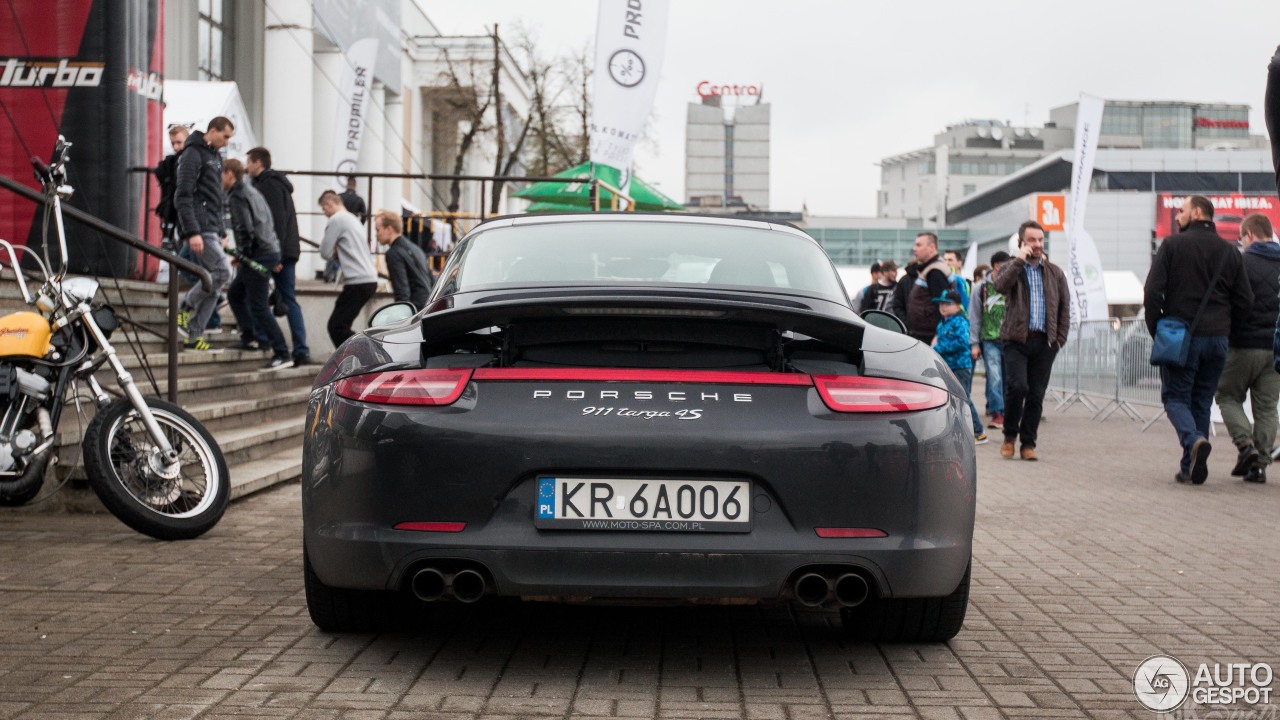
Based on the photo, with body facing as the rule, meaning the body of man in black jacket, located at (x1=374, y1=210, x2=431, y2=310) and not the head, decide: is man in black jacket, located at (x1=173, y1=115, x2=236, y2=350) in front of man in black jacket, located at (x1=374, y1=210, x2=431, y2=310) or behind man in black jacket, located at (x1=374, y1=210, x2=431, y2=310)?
in front

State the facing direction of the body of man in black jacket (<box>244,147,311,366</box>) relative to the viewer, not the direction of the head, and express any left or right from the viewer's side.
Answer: facing to the left of the viewer

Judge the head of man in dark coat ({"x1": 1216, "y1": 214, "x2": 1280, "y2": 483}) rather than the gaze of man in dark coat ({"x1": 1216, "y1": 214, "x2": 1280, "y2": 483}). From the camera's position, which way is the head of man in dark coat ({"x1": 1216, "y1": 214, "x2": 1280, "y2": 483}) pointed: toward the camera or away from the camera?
away from the camera

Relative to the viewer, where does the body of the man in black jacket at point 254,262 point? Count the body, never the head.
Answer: to the viewer's left

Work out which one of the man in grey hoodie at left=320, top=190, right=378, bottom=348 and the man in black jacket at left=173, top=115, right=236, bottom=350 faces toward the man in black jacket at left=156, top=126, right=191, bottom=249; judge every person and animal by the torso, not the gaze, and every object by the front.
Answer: the man in grey hoodie

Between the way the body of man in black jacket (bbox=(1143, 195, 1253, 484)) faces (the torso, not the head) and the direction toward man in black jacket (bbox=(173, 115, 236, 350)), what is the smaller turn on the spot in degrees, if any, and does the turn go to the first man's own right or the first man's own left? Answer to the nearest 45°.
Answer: approximately 90° to the first man's own left

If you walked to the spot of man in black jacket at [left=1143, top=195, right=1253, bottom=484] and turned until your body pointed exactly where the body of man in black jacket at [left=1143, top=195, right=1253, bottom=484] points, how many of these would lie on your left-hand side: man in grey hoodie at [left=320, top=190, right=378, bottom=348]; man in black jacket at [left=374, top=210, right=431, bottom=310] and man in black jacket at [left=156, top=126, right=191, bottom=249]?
3

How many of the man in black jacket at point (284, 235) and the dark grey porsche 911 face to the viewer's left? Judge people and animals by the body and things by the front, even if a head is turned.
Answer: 1

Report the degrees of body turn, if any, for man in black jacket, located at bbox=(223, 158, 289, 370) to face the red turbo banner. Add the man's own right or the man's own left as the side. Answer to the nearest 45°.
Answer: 0° — they already face it

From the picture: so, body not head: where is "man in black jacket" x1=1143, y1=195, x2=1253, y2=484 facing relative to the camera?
away from the camera

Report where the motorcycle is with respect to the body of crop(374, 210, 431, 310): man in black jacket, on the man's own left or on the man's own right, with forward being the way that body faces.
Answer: on the man's own left

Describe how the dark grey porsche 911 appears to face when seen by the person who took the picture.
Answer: facing away from the viewer

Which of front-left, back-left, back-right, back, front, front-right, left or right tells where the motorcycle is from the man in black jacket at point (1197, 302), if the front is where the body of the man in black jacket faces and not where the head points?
back-left
